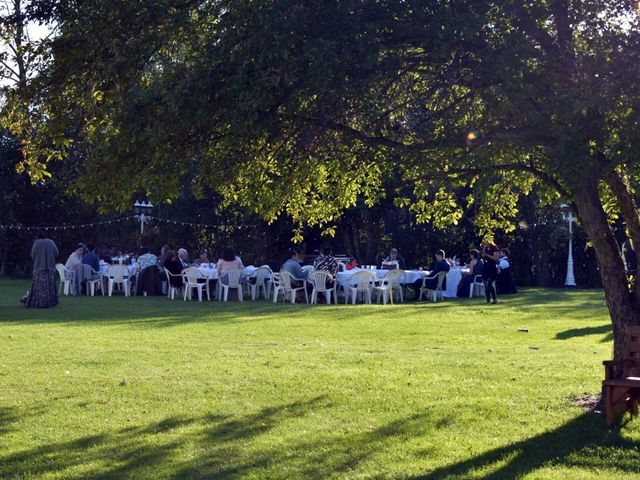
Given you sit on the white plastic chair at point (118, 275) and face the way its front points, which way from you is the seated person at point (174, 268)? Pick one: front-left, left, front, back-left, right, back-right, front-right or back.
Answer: back-right

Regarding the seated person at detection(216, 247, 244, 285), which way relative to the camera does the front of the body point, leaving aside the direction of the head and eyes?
away from the camera

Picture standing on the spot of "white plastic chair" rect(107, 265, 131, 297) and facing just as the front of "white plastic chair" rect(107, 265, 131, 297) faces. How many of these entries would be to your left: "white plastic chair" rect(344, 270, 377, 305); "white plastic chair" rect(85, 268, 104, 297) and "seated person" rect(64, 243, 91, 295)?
2

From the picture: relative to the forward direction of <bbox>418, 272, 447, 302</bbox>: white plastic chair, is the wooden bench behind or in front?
behind

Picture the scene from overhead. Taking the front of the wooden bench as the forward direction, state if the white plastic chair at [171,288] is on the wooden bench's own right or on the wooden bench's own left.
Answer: on the wooden bench's own right

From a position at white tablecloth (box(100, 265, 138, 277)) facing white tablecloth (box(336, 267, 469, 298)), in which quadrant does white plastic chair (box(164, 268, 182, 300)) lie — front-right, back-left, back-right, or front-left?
front-right

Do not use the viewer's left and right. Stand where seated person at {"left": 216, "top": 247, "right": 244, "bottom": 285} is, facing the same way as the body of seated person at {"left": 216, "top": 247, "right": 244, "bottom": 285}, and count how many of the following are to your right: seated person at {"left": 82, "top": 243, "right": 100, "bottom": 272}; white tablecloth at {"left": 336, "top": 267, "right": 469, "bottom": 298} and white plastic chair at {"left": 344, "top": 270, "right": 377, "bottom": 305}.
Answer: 2

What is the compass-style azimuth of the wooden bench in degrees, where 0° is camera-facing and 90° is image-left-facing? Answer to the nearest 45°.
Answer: approximately 45°

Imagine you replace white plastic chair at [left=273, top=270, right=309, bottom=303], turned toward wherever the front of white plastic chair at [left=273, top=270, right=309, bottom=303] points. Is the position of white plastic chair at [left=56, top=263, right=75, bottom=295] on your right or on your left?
on your left

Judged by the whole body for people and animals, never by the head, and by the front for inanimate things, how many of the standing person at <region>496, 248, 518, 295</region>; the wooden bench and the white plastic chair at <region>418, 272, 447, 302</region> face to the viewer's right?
0

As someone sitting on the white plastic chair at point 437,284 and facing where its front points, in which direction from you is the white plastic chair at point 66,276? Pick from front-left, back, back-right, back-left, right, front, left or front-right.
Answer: front-left

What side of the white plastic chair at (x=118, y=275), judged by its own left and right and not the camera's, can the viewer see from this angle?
back
